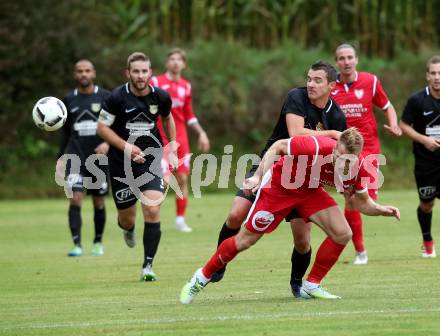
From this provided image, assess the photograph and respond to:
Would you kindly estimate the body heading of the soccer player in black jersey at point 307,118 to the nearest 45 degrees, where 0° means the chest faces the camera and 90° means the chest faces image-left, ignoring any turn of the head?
approximately 0°

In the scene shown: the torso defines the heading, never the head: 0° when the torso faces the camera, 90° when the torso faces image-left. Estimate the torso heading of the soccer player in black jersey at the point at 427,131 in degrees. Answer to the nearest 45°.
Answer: approximately 0°

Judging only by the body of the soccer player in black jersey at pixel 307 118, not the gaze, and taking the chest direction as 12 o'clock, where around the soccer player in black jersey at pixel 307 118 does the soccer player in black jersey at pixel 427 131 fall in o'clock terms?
the soccer player in black jersey at pixel 427 131 is roughly at 7 o'clock from the soccer player in black jersey at pixel 307 118.

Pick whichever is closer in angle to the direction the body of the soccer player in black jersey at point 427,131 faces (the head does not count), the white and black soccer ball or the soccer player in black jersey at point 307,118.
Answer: the soccer player in black jersey

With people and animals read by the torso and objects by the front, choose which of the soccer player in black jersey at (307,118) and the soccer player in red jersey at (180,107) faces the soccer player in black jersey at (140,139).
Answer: the soccer player in red jersey

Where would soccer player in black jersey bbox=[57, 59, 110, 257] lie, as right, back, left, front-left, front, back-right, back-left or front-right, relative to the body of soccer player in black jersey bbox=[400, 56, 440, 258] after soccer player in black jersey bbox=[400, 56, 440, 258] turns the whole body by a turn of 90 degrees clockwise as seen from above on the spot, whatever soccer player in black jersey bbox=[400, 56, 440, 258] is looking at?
front

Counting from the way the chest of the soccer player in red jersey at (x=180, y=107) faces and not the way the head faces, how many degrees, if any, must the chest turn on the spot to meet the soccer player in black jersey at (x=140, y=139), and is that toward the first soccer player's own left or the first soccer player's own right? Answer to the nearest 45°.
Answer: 0° — they already face them
